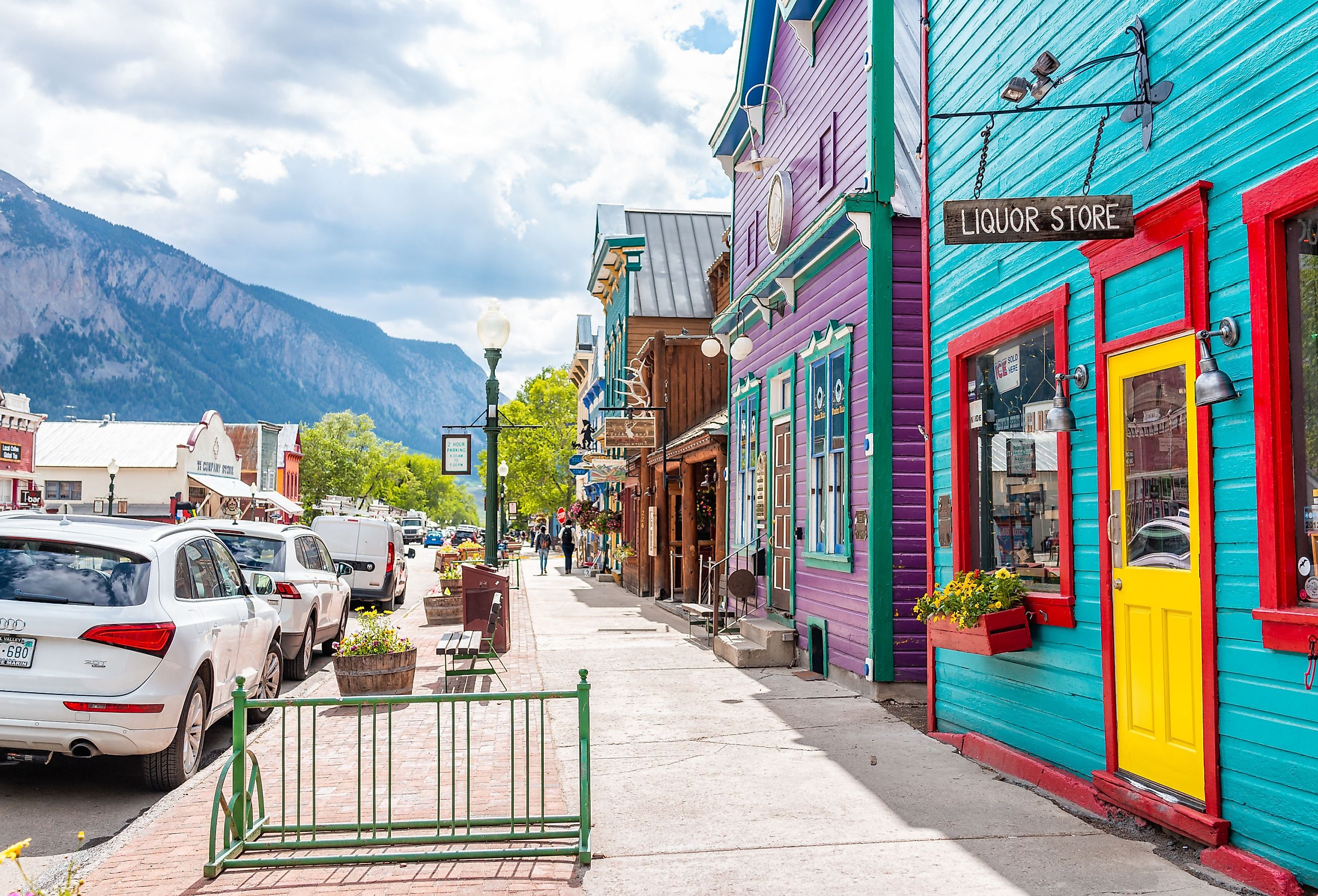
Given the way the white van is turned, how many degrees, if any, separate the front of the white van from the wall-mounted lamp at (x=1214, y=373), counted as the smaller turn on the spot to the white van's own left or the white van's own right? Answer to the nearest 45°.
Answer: approximately 180°

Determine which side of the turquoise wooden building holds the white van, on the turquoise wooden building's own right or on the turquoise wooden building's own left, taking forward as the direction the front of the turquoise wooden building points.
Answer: on the turquoise wooden building's own right

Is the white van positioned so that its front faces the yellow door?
no

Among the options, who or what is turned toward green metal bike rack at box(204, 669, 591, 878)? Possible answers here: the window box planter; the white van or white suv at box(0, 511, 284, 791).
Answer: the window box planter

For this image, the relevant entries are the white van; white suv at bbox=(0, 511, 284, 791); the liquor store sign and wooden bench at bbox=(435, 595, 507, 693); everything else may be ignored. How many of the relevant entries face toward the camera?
1

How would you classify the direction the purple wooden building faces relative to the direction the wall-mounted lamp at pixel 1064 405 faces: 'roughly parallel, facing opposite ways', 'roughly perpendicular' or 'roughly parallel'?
roughly parallel

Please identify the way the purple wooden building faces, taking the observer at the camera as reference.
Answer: facing the viewer and to the left of the viewer

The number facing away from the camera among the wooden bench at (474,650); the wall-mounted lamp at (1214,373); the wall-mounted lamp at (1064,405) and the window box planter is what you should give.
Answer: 0

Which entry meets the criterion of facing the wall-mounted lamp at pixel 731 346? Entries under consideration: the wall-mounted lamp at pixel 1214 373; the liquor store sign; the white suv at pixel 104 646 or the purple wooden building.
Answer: the white suv

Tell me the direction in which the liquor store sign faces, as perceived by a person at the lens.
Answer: facing the viewer

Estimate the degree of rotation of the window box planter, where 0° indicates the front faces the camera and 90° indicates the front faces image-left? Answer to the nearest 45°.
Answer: approximately 45°

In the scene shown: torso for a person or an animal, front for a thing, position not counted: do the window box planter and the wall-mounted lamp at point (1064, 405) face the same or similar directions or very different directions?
same or similar directions

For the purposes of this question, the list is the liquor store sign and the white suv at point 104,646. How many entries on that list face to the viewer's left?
0

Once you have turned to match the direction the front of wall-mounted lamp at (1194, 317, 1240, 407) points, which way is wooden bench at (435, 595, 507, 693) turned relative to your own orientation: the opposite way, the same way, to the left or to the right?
the same way

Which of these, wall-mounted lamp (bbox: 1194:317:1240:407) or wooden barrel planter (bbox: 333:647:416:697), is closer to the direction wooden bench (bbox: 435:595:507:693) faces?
the wooden barrel planter

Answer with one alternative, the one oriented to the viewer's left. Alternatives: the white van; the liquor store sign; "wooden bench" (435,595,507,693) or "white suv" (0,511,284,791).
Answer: the wooden bench

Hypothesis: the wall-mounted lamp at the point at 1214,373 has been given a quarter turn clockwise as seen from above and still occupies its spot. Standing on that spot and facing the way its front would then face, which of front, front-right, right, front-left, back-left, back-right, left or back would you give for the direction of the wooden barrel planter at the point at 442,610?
front

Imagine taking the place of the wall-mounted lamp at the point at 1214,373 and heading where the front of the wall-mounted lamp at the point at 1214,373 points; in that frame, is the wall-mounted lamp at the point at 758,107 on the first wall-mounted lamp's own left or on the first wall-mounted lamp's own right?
on the first wall-mounted lamp's own right

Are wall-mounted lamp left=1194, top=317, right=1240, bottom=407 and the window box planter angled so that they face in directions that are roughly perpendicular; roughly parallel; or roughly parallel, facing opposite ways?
roughly parallel
